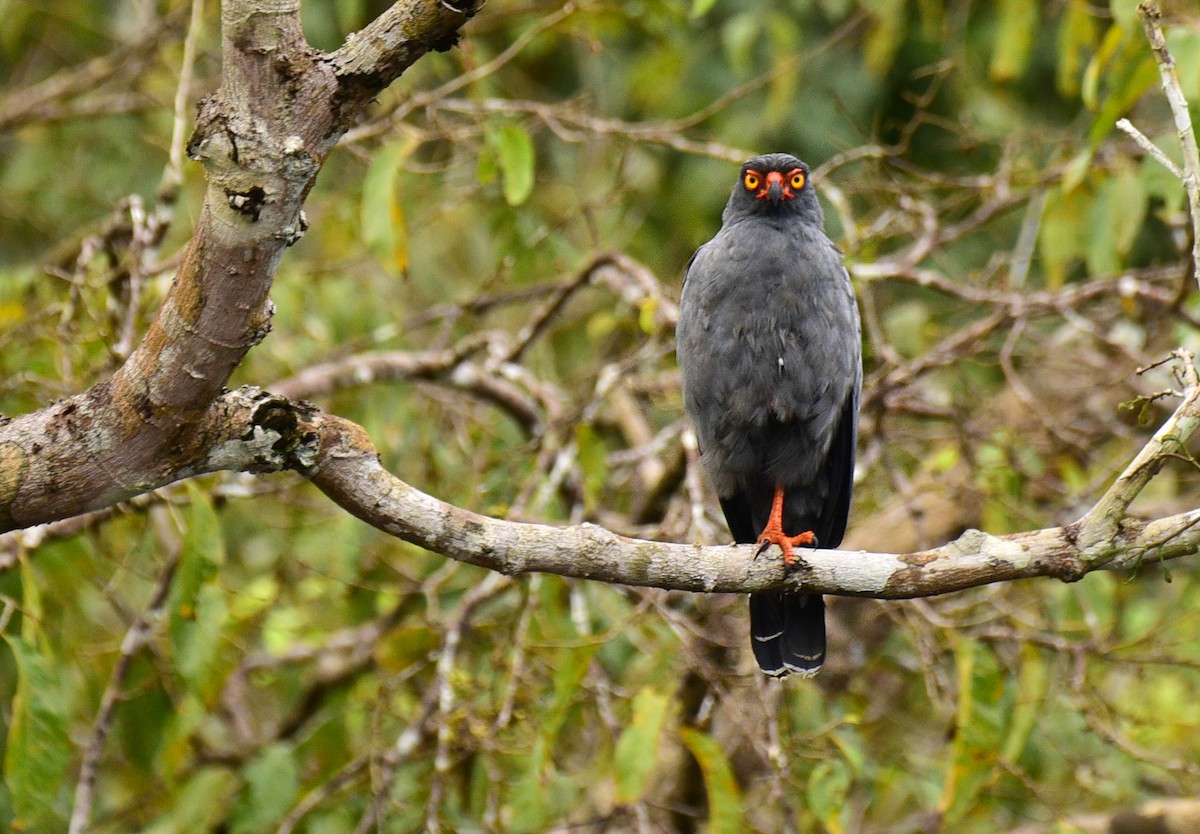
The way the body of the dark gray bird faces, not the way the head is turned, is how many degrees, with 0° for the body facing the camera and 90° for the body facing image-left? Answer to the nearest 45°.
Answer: approximately 0°

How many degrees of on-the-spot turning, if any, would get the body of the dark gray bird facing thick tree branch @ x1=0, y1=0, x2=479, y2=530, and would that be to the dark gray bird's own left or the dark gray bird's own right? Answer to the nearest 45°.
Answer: approximately 45° to the dark gray bird's own right

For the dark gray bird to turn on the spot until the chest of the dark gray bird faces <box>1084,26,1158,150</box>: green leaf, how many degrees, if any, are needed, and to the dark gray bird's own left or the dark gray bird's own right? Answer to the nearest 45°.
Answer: approximately 180°

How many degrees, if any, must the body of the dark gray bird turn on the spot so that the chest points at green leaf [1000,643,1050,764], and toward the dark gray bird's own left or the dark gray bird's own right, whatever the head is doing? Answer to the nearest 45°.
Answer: approximately 135° to the dark gray bird's own left

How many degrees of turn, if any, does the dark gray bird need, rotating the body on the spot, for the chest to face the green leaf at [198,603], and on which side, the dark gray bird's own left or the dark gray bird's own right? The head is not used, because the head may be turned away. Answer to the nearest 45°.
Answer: approximately 90° to the dark gray bird's own right
